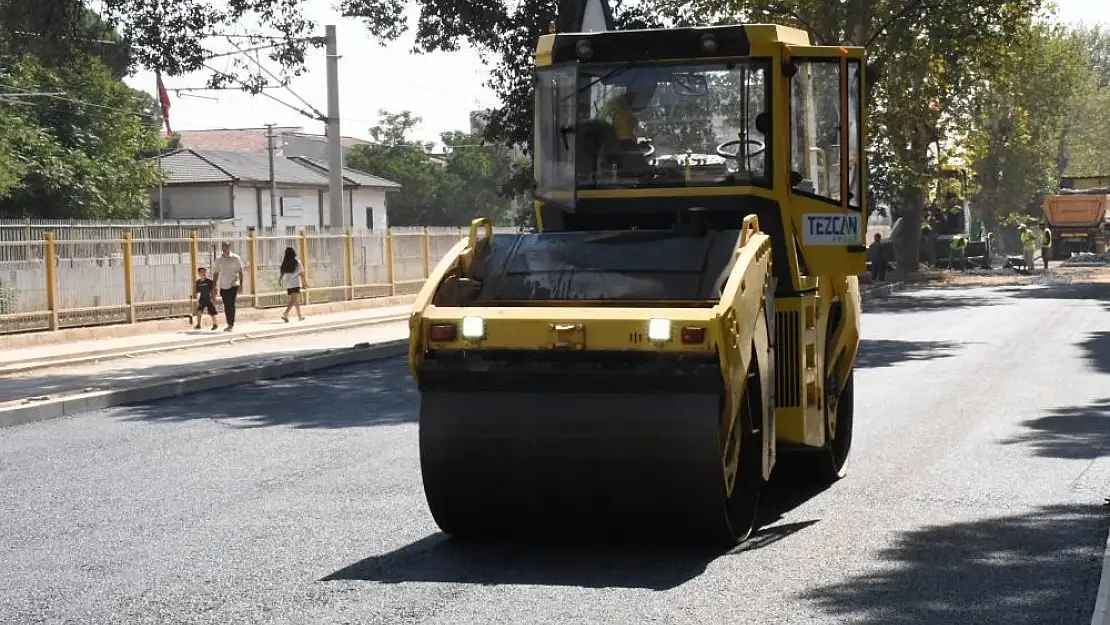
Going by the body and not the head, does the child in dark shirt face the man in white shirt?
no

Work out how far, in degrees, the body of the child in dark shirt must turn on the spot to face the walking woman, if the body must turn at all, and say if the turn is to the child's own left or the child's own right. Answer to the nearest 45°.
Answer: approximately 135° to the child's own left

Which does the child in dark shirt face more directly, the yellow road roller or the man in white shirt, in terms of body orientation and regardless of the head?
the yellow road roller

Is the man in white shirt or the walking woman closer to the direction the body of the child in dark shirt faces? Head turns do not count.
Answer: the man in white shirt

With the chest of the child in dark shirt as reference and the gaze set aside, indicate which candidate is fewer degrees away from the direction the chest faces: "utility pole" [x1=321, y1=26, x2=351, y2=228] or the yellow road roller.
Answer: the yellow road roller

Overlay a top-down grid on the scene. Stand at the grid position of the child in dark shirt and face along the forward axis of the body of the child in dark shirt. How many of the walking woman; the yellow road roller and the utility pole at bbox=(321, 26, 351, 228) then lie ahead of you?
1

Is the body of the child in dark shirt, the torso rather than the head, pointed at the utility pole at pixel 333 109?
no

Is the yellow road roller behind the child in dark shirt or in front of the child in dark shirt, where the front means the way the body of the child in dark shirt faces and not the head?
in front

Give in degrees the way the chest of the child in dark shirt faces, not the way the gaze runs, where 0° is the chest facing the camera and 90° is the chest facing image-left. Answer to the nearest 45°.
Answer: approximately 0°
